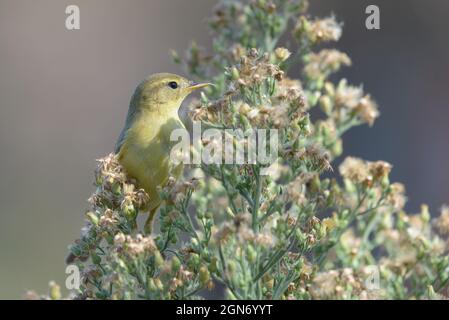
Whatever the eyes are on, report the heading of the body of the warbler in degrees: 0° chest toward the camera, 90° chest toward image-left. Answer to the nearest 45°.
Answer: approximately 315°
